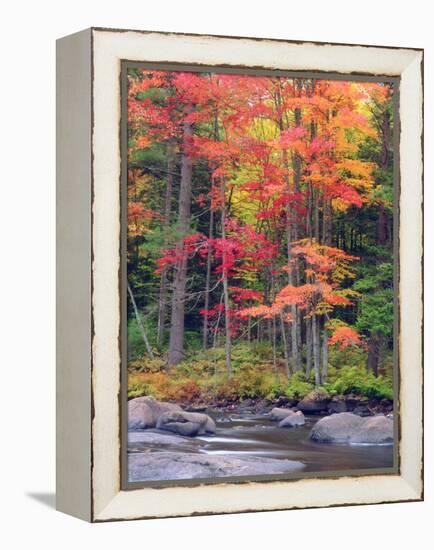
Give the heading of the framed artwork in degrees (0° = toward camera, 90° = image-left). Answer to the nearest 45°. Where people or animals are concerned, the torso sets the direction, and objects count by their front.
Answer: approximately 315°
